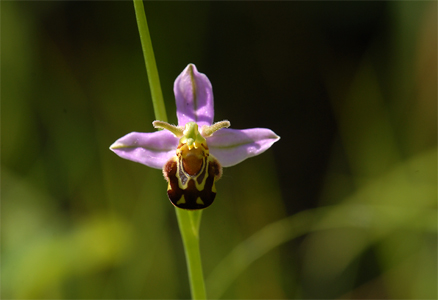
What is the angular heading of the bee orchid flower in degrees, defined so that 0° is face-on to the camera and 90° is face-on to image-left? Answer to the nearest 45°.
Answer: approximately 0°
